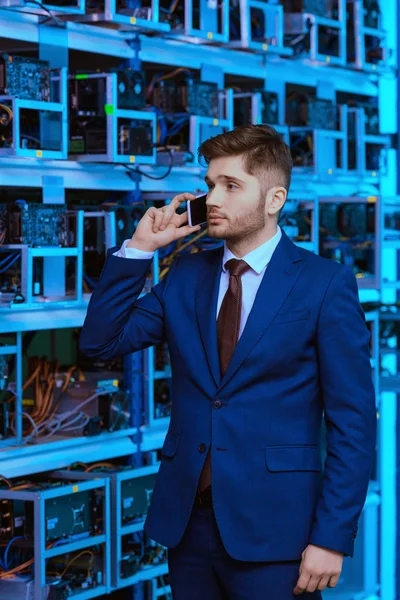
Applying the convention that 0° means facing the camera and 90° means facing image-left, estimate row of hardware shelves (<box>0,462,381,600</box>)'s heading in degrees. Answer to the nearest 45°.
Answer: approximately 315°

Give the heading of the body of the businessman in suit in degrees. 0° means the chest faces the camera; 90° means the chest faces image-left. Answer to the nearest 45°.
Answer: approximately 45°

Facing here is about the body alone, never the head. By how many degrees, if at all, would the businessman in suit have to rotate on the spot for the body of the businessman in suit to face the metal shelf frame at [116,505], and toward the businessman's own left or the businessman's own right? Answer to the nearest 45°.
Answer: approximately 135° to the businessman's own right

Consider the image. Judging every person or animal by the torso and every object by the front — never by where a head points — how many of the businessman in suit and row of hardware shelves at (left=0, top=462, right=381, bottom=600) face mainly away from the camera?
0

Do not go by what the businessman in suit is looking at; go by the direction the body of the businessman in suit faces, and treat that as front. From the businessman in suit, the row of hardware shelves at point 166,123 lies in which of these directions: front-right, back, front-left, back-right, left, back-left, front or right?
back-right
